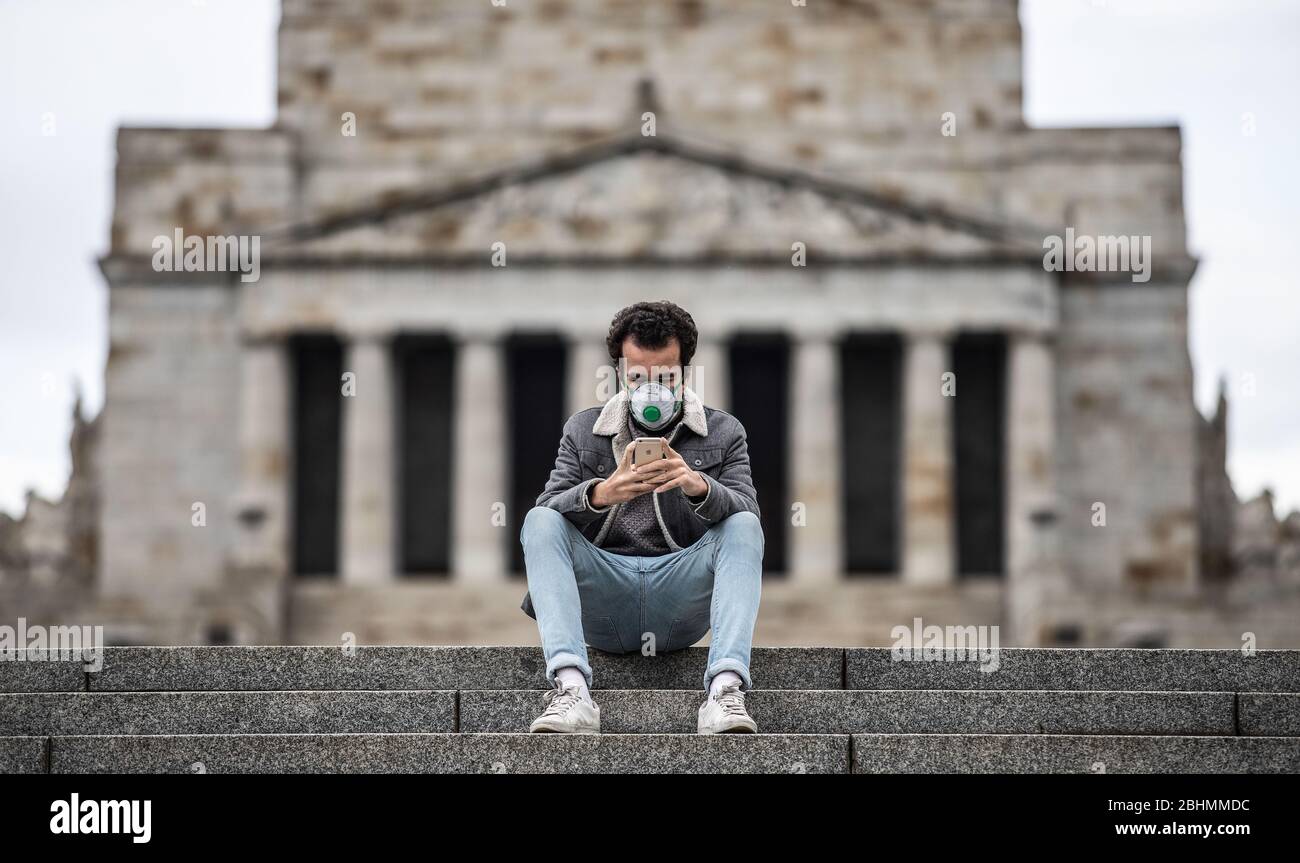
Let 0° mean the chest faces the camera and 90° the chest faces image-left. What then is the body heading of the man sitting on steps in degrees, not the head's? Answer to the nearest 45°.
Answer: approximately 0°

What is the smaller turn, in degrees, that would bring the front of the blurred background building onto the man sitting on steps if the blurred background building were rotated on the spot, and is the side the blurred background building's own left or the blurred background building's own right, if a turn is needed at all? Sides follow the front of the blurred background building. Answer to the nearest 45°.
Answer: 0° — it already faces them

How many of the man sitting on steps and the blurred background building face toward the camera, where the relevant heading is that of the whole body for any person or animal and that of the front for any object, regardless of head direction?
2

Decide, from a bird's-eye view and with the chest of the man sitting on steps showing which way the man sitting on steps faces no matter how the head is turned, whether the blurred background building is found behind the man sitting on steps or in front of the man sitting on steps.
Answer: behind
